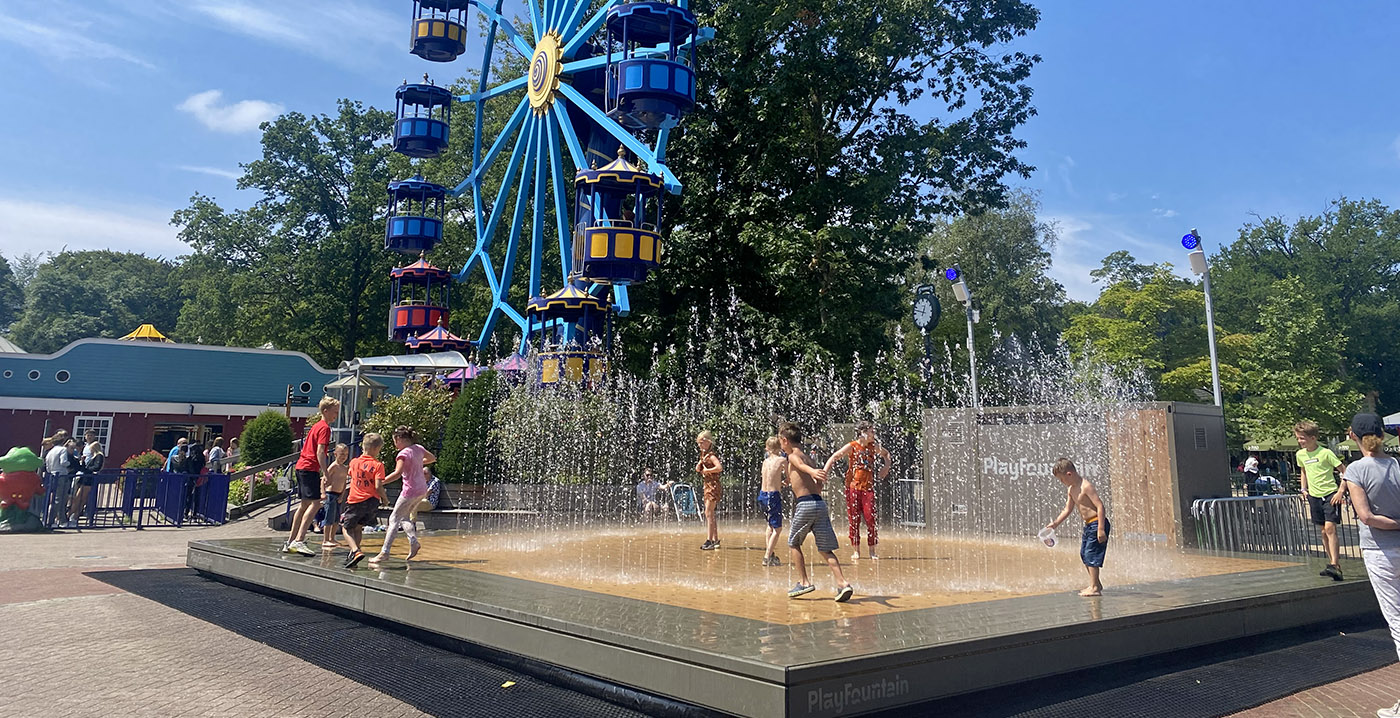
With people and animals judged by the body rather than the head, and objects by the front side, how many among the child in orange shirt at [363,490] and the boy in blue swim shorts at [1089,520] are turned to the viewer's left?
1

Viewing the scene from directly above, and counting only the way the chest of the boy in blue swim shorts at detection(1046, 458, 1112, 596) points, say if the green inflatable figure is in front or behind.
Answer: in front

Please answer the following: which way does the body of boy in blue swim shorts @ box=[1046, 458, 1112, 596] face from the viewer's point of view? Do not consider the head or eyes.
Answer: to the viewer's left

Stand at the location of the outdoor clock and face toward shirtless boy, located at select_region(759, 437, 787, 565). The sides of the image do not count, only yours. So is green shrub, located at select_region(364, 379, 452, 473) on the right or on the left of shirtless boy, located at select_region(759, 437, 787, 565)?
right

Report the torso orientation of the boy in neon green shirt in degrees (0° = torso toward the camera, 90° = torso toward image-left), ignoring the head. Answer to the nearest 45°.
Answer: approximately 45°

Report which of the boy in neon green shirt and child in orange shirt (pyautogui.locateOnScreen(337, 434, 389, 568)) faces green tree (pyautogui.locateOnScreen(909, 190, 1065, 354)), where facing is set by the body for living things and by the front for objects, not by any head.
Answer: the child in orange shirt

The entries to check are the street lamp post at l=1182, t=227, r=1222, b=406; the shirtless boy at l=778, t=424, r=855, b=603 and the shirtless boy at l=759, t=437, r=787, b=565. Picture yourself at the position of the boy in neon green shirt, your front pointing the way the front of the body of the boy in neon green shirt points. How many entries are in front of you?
2

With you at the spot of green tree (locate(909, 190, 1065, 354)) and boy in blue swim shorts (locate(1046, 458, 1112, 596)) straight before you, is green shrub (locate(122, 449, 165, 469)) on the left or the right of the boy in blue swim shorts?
right

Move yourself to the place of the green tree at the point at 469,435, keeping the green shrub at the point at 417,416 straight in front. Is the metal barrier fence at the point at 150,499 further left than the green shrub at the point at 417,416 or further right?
left
